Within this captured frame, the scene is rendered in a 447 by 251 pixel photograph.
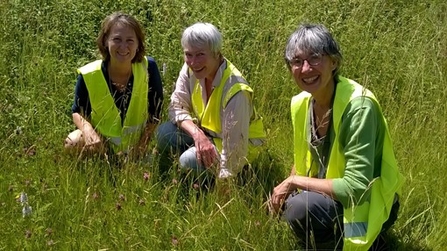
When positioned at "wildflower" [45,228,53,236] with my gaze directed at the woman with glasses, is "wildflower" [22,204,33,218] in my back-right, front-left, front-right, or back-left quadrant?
back-left

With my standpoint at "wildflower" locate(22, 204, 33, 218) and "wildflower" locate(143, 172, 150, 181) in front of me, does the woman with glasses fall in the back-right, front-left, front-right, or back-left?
front-right

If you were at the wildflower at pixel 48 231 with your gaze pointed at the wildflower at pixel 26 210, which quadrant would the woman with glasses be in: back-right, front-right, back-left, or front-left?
back-right

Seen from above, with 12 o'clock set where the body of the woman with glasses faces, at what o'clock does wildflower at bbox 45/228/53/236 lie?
The wildflower is roughly at 1 o'clock from the woman with glasses.

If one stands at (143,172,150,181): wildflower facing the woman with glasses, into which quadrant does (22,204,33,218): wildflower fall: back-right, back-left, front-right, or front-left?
back-right

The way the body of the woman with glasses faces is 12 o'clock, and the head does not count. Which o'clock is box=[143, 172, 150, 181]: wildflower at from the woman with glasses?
The wildflower is roughly at 2 o'clock from the woman with glasses.

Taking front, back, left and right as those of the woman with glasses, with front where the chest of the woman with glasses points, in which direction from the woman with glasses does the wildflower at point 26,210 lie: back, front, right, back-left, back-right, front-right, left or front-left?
front-right
